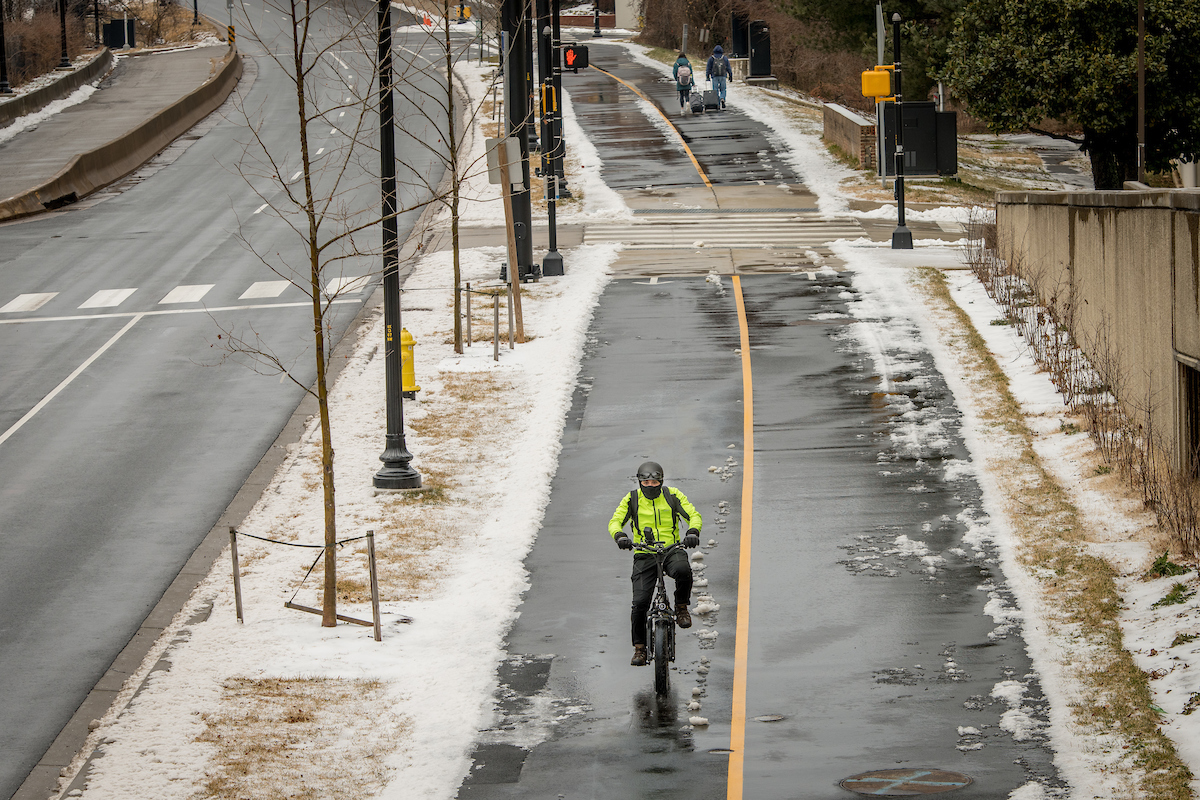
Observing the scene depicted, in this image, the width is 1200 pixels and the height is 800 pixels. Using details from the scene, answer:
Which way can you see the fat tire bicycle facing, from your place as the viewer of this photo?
facing the viewer

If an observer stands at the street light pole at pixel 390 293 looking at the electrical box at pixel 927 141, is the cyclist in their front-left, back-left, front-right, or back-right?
back-right

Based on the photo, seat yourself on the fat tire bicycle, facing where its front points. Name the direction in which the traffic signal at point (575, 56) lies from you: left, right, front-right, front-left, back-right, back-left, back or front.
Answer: back

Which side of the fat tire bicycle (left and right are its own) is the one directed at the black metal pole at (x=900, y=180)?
back

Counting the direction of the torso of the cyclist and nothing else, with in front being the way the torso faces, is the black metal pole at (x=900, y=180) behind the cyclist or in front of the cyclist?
behind

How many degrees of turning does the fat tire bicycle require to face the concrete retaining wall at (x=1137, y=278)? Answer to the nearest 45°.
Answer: approximately 135° to its left

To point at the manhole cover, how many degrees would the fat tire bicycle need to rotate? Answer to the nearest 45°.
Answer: approximately 45° to its left

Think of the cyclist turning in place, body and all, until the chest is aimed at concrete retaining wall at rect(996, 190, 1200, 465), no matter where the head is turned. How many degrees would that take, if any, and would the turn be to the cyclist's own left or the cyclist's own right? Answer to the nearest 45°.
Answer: approximately 135° to the cyclist's own left

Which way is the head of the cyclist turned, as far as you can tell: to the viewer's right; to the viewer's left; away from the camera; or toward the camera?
toward the camera

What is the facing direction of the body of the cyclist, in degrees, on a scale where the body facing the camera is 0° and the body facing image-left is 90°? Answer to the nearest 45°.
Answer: approximately 0°

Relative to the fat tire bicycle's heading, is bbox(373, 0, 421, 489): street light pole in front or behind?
behind

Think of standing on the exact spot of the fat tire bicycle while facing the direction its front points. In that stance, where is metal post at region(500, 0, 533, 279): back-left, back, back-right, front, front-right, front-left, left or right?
back
